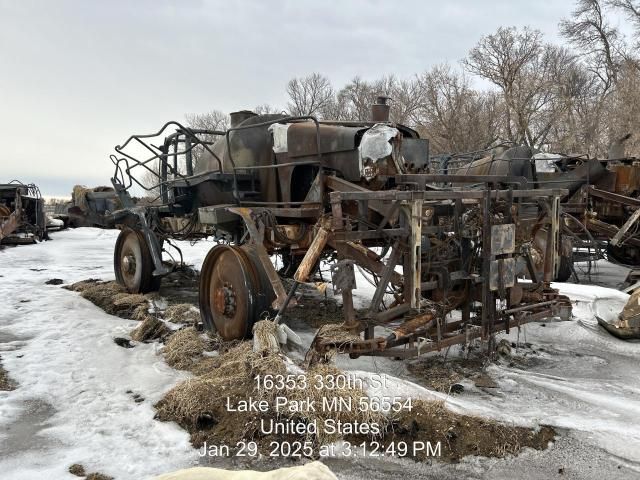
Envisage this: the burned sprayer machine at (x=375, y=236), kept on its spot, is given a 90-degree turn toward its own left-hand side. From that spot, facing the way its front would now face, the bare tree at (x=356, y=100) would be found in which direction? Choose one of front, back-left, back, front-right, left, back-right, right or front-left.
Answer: back-right

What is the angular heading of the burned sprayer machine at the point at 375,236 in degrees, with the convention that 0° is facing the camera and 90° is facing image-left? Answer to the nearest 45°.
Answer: approximately 135°

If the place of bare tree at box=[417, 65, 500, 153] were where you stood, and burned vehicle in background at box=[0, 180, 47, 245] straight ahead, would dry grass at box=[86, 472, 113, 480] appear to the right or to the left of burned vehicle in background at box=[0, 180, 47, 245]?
left

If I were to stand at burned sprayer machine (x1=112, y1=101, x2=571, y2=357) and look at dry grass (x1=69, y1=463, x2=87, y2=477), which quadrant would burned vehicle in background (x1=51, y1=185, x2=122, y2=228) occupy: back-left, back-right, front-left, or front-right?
back-right

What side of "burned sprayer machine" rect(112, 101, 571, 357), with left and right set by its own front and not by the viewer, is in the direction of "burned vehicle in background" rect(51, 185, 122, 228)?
front

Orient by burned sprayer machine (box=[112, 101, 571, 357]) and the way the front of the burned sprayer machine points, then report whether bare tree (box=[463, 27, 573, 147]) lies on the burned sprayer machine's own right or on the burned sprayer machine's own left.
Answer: on the burned sprayer machine's own right

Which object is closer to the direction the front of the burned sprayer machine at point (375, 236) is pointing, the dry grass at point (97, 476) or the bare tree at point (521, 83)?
the bare tree

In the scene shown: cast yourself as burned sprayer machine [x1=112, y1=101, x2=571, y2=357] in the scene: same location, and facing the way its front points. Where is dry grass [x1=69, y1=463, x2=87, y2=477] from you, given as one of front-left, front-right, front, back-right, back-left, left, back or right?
left

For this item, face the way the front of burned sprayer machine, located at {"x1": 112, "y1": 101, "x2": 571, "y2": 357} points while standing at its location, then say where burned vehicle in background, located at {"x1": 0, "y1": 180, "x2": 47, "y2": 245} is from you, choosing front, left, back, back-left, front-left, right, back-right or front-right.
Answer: front

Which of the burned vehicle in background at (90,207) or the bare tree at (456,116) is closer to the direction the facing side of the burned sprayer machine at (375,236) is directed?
the burned vehicle in background

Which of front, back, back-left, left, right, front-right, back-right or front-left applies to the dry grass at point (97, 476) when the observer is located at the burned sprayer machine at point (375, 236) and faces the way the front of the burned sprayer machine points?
left
